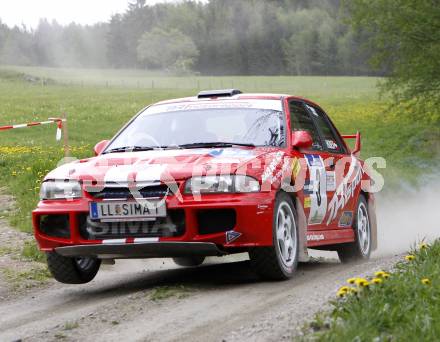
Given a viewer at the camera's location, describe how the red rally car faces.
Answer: facing the viewer and to the left of the viewer

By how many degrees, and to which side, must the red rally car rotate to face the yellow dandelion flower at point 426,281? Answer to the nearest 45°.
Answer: approximately 90° to its left
